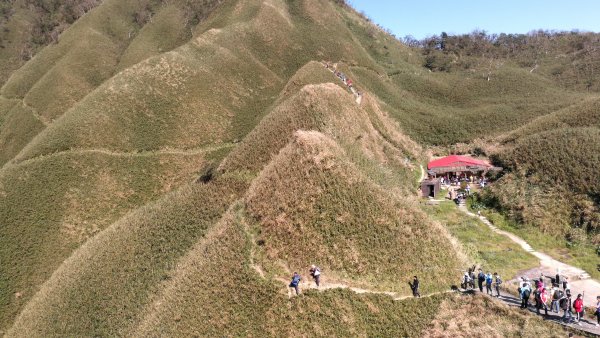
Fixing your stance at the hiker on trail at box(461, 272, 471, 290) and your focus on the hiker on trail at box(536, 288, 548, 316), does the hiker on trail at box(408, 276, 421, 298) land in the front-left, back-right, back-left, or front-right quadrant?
back-right

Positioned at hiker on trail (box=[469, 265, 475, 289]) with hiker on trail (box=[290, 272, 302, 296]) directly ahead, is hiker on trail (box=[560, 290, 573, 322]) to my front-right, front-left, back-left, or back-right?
back-left

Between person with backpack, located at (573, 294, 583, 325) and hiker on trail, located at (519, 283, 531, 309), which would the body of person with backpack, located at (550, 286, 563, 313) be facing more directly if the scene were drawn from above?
the hiker on trail

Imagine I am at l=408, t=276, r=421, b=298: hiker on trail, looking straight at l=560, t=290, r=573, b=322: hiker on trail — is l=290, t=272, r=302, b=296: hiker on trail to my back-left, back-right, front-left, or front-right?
back-right

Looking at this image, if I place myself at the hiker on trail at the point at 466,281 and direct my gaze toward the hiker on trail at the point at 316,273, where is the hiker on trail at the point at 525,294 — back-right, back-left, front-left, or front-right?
back-left

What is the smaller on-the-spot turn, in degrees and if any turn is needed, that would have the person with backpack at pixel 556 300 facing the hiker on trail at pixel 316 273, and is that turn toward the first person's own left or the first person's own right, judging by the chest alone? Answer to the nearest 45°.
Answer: approximately 45° to the first person's own left

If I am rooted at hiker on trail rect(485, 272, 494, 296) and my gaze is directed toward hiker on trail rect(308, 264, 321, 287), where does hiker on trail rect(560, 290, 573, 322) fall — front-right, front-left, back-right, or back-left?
back-left

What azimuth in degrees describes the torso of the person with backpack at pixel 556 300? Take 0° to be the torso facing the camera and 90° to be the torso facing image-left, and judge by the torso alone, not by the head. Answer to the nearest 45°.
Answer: approximately 135°
